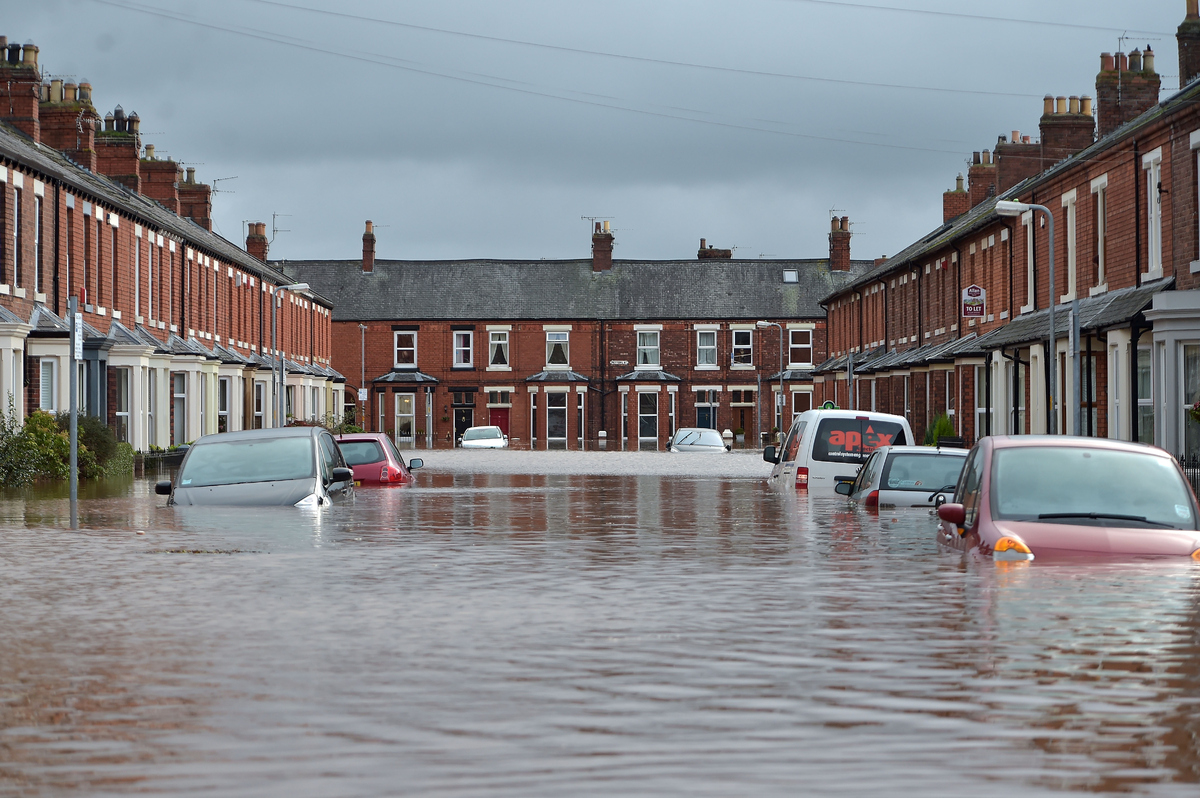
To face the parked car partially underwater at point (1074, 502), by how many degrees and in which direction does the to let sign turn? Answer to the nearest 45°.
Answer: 0° — it already faces it

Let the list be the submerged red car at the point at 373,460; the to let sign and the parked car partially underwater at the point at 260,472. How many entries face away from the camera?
1

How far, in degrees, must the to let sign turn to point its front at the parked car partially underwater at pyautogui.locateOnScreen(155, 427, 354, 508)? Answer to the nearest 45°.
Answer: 0° — it already faces it

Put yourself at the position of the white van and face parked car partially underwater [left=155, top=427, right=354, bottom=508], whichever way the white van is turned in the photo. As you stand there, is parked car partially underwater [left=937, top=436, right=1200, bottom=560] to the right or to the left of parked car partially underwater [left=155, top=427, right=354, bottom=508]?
left

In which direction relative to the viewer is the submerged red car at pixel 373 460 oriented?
away from the camera

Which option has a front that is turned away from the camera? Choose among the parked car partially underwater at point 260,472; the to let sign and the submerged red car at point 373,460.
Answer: the submerged red car

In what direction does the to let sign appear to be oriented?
toward the camera

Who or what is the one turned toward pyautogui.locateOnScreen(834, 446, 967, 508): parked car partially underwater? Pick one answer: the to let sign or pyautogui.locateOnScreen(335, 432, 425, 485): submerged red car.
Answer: the to let sign

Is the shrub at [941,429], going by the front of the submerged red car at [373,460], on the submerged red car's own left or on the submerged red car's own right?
on the submerged red car's own right

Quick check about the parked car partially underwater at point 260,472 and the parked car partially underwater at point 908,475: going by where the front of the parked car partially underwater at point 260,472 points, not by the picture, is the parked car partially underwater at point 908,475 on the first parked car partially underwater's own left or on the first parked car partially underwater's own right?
on the first parked car partially underwater's own left

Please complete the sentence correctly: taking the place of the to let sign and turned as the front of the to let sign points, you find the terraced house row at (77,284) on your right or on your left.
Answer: on your right

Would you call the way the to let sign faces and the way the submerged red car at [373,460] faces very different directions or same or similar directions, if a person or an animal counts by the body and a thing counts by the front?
very different directions

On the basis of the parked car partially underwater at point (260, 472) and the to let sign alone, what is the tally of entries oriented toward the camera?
2
